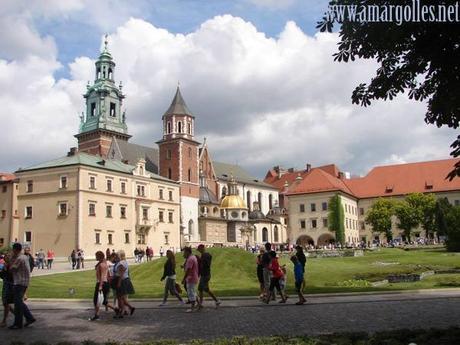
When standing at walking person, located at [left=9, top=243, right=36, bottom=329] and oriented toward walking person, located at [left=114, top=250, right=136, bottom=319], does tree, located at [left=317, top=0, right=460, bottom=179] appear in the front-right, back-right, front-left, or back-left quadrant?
front-right

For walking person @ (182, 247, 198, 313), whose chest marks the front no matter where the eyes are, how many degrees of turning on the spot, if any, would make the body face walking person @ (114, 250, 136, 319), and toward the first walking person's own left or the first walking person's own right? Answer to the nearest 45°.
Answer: approximately 45° to the first walking person's own left

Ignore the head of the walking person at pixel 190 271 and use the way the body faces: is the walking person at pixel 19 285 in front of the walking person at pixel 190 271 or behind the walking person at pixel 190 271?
in front

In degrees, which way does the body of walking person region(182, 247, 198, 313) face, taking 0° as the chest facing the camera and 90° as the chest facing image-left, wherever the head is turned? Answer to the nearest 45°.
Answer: approximately 90°

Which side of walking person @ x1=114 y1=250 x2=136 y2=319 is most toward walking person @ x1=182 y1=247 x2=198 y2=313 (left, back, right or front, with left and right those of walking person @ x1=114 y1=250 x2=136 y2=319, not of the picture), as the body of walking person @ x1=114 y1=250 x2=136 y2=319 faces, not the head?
back

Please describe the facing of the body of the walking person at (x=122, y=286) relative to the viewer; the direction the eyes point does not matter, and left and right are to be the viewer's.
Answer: facing to the left of the viewer

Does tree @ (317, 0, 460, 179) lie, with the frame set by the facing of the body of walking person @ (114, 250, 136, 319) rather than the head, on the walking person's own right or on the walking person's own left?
on the walking person's own left
